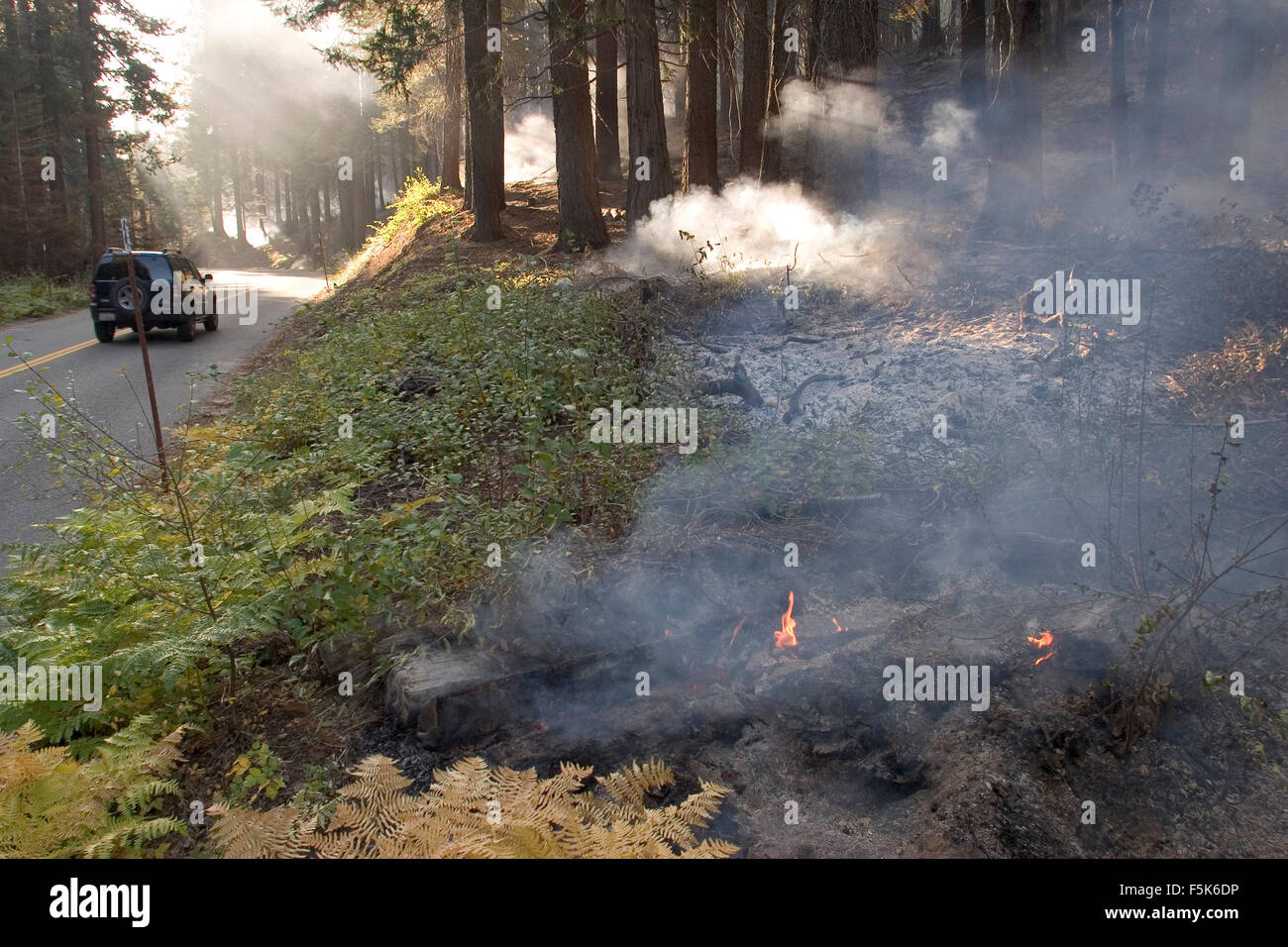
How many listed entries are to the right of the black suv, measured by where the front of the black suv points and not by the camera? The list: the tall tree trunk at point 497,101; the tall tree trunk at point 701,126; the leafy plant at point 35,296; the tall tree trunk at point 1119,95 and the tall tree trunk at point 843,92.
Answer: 4

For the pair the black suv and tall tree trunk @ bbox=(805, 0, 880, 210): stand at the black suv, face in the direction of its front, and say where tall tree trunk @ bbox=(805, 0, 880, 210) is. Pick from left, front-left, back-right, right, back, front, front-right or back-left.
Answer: right

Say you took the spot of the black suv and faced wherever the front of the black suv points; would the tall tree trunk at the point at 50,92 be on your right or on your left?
on your left

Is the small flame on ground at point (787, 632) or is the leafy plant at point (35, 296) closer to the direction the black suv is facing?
the leafy plant

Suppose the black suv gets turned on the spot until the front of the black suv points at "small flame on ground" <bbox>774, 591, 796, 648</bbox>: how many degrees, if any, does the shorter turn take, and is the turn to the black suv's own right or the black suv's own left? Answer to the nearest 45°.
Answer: approximately 135° to the black suv's own right

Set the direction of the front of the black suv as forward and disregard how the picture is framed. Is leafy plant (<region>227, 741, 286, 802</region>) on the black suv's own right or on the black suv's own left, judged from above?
on the black suv's own right

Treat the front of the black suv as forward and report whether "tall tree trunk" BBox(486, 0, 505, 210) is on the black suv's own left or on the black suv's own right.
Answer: on the black suv's own right

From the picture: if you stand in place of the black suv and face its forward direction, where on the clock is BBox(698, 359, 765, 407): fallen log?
The fallen log is roughly at 4 o'clock from the black suv.

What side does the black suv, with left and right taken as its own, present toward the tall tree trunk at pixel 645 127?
right

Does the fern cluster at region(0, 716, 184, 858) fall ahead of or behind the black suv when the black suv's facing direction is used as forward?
behind

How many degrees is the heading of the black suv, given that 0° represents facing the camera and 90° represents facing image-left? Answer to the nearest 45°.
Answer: approximately 225°

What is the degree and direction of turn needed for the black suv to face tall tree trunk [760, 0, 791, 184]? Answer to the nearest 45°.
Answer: approximately 90° to its right

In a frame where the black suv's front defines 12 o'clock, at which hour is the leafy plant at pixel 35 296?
The leafy plant is roughly at 10 o'clock from the black suv.

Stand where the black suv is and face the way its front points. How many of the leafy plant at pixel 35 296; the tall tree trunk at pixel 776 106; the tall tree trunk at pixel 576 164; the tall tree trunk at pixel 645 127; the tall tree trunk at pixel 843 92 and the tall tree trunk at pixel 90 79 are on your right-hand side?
4

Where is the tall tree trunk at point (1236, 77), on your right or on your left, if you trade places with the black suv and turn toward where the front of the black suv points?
on your right

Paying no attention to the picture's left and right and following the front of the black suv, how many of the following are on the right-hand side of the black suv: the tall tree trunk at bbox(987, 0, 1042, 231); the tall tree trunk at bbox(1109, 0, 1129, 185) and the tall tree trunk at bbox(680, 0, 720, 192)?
3
